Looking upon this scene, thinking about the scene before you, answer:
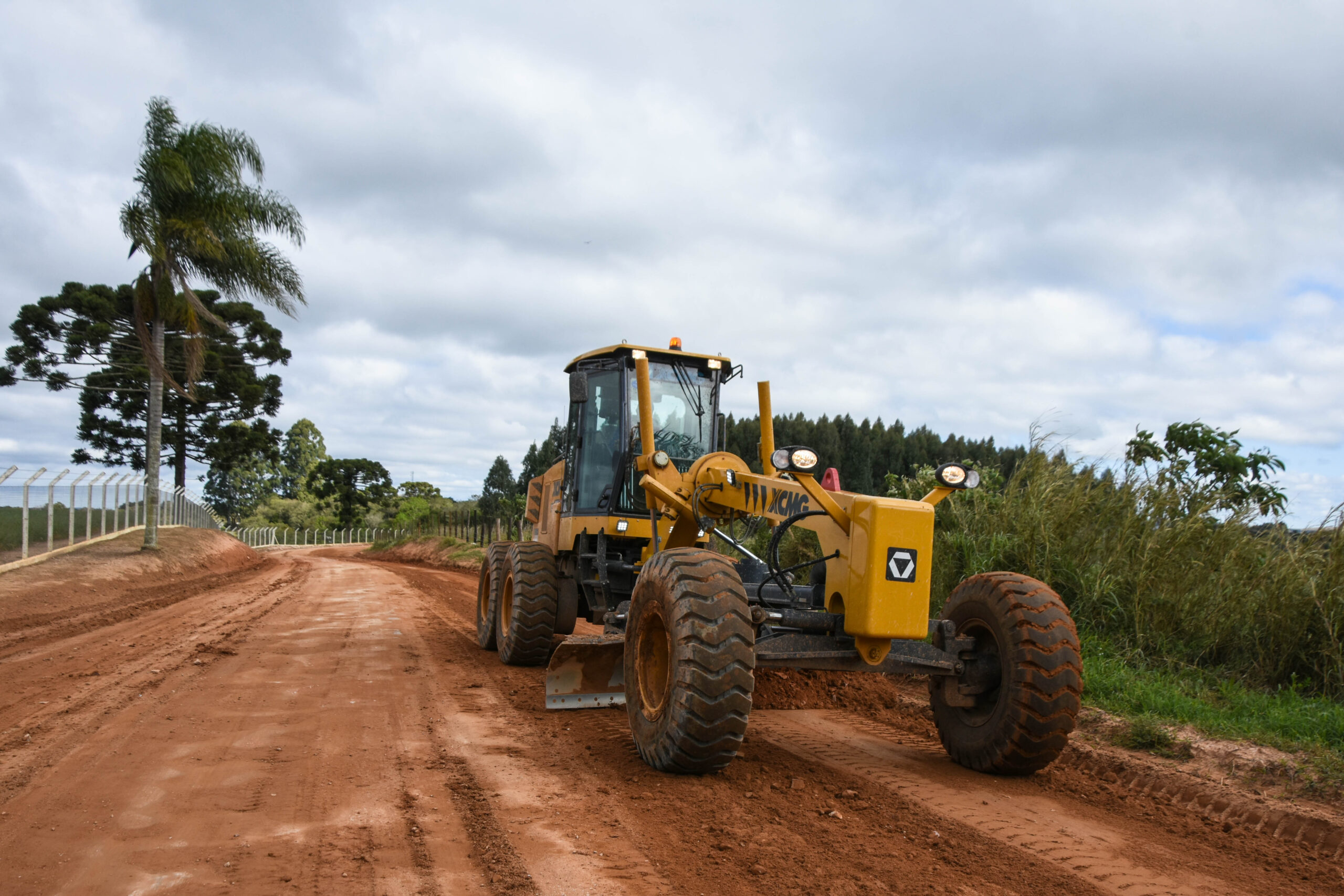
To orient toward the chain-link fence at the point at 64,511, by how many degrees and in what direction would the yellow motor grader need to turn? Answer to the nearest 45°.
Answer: approximately 180°

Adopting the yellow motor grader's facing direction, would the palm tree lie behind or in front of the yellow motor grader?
behind

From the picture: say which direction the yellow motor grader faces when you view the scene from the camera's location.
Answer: facing the viewer and to the right of the viewer
